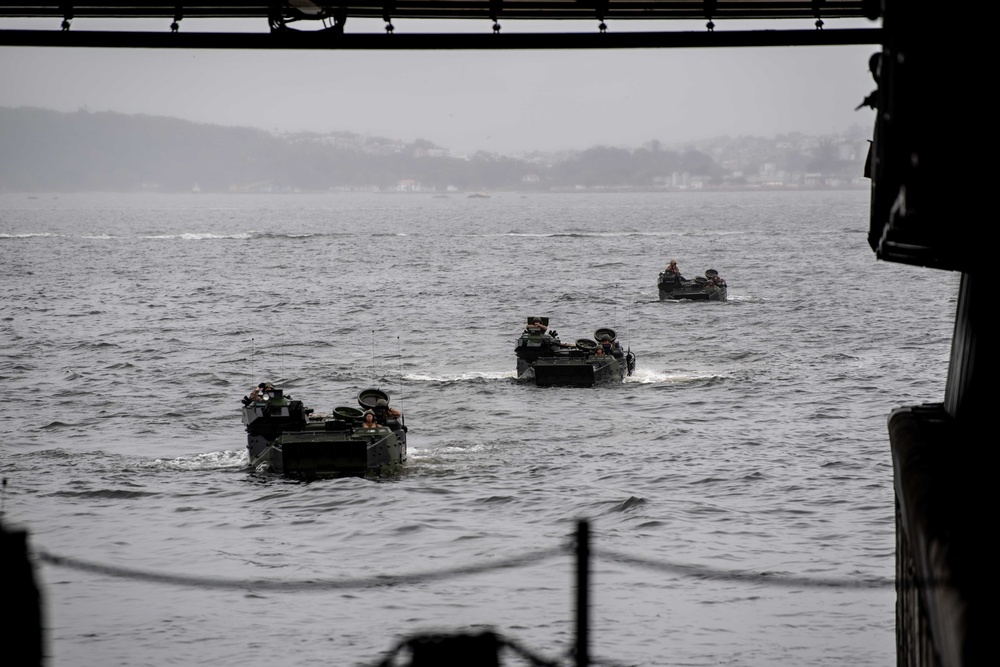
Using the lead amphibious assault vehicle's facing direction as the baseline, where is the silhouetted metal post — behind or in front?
in front

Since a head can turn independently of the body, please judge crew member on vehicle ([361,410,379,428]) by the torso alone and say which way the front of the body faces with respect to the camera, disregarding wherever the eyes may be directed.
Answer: toward the camera

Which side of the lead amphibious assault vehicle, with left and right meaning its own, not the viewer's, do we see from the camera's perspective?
front

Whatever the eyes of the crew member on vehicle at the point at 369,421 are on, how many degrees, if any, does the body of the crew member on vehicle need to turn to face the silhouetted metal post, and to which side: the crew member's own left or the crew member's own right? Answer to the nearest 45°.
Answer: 0° — they already face it

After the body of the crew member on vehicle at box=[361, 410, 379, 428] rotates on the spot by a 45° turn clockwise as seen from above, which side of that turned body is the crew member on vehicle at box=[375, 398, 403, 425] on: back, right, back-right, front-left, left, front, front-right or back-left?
back
